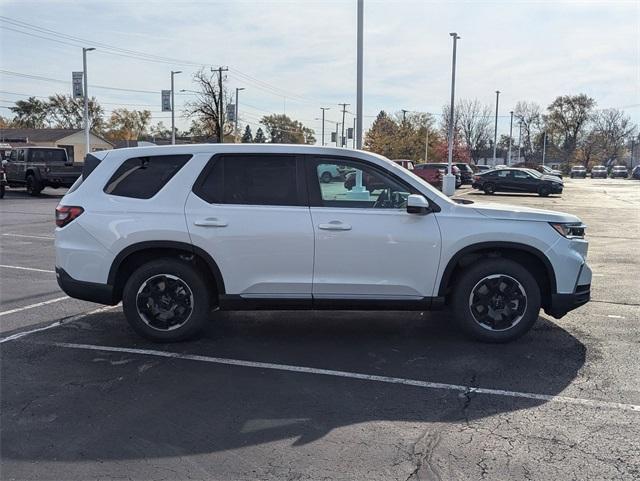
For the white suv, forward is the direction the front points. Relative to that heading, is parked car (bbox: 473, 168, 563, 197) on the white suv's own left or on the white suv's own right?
on the white suv's own left

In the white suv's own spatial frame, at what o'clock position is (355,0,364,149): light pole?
The light pole is roughly at 9 o'clock from the white suv.

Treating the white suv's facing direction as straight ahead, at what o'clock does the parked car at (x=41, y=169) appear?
The parked car is roughly at 8 o'clock from the white suv.

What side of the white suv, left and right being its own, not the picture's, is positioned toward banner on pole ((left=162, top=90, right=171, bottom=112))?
left

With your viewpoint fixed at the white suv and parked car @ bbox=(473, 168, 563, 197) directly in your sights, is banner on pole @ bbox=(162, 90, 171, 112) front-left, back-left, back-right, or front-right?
front-left

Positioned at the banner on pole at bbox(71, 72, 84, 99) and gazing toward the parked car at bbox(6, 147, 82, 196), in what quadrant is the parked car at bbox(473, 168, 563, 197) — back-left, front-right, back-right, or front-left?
front-left

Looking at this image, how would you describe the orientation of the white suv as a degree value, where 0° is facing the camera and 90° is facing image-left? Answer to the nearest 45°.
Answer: approximately 270°

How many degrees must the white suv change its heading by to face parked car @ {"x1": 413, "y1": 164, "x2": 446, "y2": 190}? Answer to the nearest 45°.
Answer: approximately 90° to its left

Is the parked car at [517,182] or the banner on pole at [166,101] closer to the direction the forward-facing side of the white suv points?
the parked car

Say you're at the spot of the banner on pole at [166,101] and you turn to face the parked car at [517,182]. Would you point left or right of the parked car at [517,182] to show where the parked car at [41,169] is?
right

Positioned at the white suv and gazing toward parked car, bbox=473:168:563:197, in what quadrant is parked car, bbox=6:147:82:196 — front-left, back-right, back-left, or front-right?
front-left
